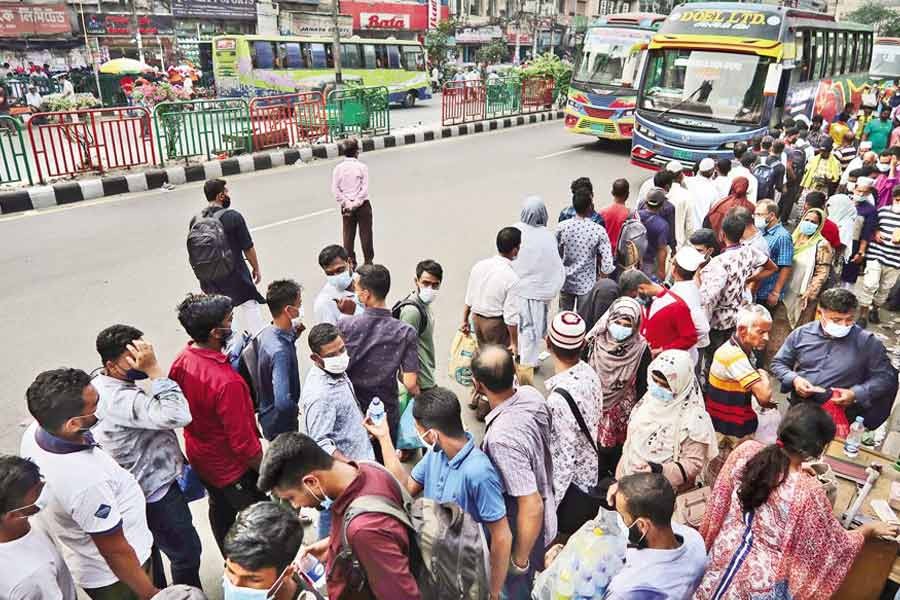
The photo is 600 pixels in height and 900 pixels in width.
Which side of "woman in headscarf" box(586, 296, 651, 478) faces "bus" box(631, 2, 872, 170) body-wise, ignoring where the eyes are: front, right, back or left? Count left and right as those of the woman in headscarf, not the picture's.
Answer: back

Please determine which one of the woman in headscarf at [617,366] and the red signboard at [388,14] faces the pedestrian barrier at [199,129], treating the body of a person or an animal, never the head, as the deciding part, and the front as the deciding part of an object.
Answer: the red signboard

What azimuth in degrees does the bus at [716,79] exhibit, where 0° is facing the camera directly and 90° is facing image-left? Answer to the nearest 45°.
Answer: approximately 45°

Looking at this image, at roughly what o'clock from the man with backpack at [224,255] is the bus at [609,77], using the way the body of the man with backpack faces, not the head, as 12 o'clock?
The bus is roughly at 12 o'clock from the man with backpack.

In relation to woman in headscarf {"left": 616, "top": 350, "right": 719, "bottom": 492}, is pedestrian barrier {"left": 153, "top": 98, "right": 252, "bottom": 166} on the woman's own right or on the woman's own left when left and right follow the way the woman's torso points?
on the woman's own right

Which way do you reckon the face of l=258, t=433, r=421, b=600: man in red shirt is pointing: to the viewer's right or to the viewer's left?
to the viewer's left

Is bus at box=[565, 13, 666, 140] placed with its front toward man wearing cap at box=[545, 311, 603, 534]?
yes

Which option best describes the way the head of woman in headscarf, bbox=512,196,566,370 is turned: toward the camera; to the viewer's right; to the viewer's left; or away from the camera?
away from the camera

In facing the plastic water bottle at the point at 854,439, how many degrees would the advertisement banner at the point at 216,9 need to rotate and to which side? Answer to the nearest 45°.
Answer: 0° — it already faces it

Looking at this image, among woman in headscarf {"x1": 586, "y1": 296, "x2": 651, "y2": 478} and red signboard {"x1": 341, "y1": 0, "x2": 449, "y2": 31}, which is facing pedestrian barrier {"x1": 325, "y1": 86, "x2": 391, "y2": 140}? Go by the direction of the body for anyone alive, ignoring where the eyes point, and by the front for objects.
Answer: the red signboard

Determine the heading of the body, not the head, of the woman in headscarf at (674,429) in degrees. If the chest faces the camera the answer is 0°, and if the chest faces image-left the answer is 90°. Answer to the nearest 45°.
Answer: approximately 45°
